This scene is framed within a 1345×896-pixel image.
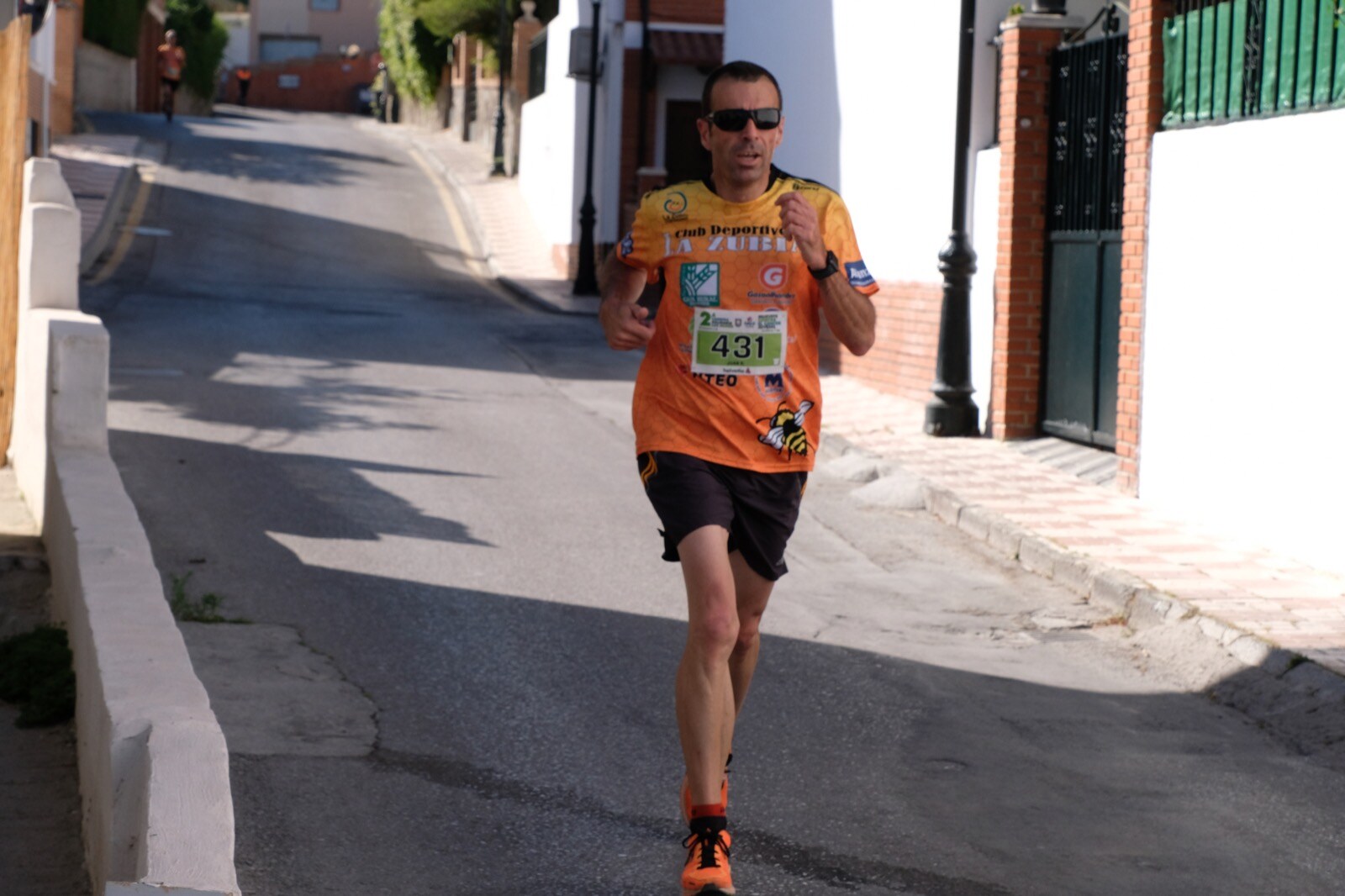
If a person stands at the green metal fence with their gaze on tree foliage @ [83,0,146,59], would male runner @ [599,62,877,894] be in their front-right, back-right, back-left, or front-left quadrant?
back-left

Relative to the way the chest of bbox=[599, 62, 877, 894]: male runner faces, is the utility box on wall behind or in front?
behind

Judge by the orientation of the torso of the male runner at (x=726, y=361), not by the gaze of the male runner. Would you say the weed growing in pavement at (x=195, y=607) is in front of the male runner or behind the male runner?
behind

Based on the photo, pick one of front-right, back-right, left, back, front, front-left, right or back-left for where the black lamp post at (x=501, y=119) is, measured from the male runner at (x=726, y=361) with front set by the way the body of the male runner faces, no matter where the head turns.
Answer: back

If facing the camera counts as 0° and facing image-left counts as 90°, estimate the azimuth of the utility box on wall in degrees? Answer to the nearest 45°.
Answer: approximately 45°

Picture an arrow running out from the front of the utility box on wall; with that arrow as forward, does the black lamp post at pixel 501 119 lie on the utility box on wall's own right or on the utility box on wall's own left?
on the utility box on wall's own right

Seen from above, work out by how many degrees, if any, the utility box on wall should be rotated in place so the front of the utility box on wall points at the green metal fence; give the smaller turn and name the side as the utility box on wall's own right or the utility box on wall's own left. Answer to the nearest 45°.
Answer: approximately 45° to the utility box on wall's own left

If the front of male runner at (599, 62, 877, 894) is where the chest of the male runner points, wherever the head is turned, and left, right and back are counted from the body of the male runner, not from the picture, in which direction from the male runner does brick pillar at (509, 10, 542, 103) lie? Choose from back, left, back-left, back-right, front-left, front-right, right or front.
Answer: back
